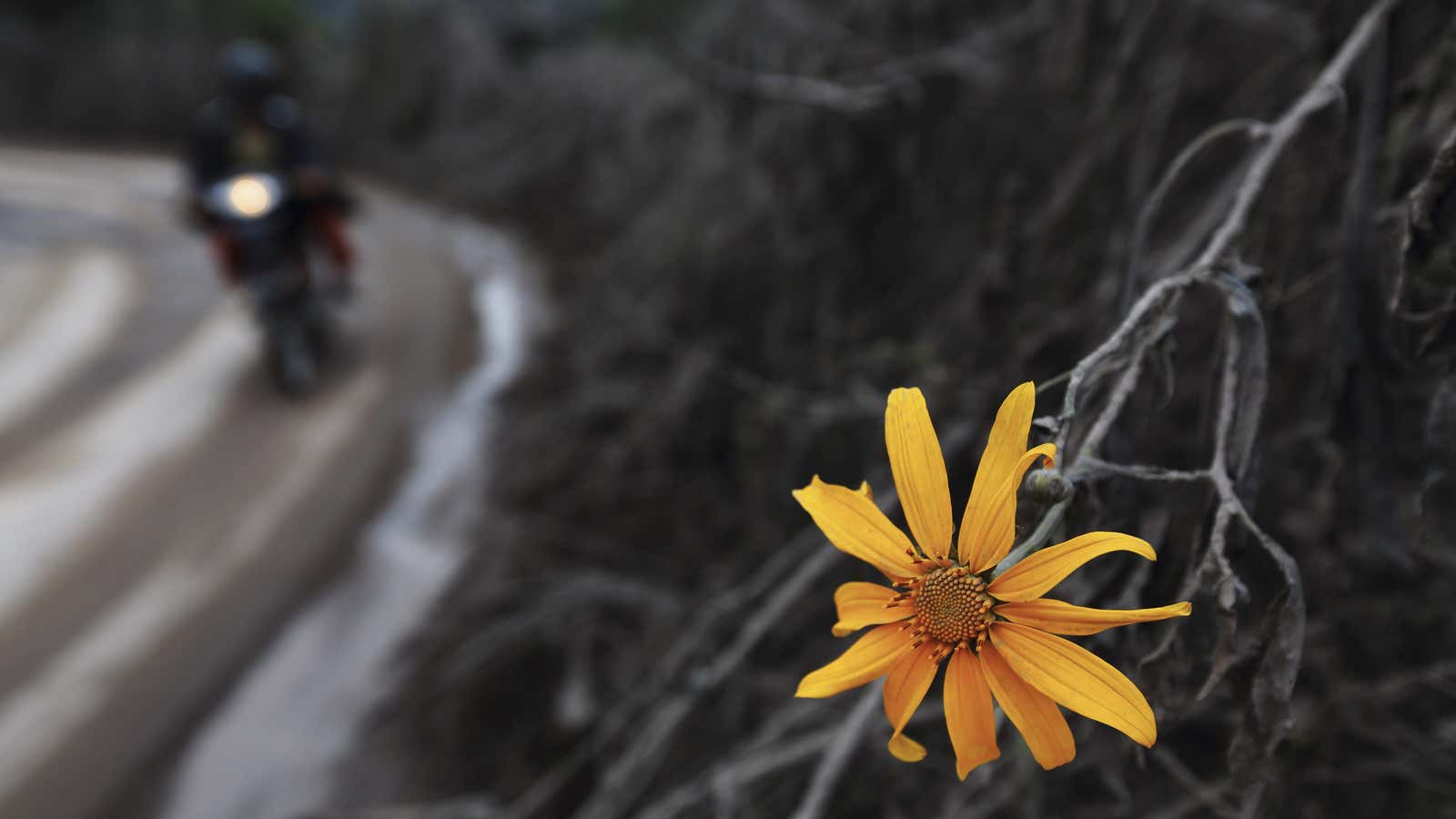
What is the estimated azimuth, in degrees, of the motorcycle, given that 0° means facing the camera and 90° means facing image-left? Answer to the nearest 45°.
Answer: approximately 0°

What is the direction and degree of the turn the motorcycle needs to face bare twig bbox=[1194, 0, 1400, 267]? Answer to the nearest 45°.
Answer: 0° — it already faces it
